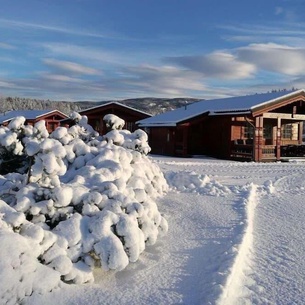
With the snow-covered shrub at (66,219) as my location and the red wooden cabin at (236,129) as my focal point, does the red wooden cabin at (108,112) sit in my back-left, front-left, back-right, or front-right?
front-left

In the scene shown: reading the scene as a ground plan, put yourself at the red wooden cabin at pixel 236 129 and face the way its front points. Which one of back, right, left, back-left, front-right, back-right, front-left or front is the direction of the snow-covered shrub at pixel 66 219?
front-right

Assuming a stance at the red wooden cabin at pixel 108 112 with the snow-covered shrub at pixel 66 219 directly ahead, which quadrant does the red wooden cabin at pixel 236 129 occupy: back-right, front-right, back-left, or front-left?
front-left

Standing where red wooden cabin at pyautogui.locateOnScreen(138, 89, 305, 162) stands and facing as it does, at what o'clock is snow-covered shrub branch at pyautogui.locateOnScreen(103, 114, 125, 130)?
The snow-covered shrub branch is roughly at 2 o'clock from the red wooden cabin.

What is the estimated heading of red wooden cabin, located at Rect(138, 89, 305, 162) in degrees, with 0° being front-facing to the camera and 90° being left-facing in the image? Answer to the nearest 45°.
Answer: approximately 315°

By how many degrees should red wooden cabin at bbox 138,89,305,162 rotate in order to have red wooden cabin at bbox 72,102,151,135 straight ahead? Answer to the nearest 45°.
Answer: approximately 135° to its right
